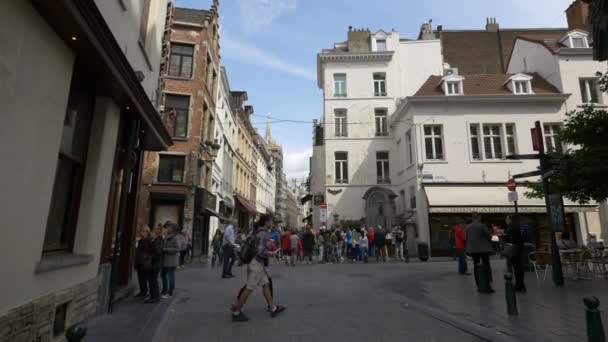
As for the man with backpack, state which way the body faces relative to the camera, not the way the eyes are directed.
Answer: to the viewer's right

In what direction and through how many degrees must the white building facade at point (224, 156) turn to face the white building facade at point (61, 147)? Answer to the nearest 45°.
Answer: approximately 90° to its right

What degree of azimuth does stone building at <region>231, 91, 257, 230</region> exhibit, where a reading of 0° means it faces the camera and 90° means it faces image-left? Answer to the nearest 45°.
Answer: approximately 270°

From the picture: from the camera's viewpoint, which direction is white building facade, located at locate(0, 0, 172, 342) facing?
to the viewer's right

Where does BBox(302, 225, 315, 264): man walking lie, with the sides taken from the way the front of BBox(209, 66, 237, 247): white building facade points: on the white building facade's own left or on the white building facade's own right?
on the white building facade's own right

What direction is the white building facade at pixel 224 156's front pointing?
to the viewer's right

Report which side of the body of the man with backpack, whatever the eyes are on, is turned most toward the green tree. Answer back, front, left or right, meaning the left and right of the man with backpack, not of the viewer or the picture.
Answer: front

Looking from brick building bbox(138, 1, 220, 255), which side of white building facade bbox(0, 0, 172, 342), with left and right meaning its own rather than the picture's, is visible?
left

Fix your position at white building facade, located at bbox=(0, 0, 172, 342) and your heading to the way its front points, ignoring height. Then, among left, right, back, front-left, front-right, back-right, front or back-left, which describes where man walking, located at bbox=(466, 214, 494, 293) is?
front

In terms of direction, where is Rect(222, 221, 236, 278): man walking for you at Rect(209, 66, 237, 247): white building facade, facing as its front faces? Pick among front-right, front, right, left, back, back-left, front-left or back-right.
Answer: right

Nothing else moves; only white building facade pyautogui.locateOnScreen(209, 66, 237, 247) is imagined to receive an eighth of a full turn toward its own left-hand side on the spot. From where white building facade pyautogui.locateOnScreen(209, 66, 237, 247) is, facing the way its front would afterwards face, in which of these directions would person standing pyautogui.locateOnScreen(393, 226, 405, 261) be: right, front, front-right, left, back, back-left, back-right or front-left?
right
